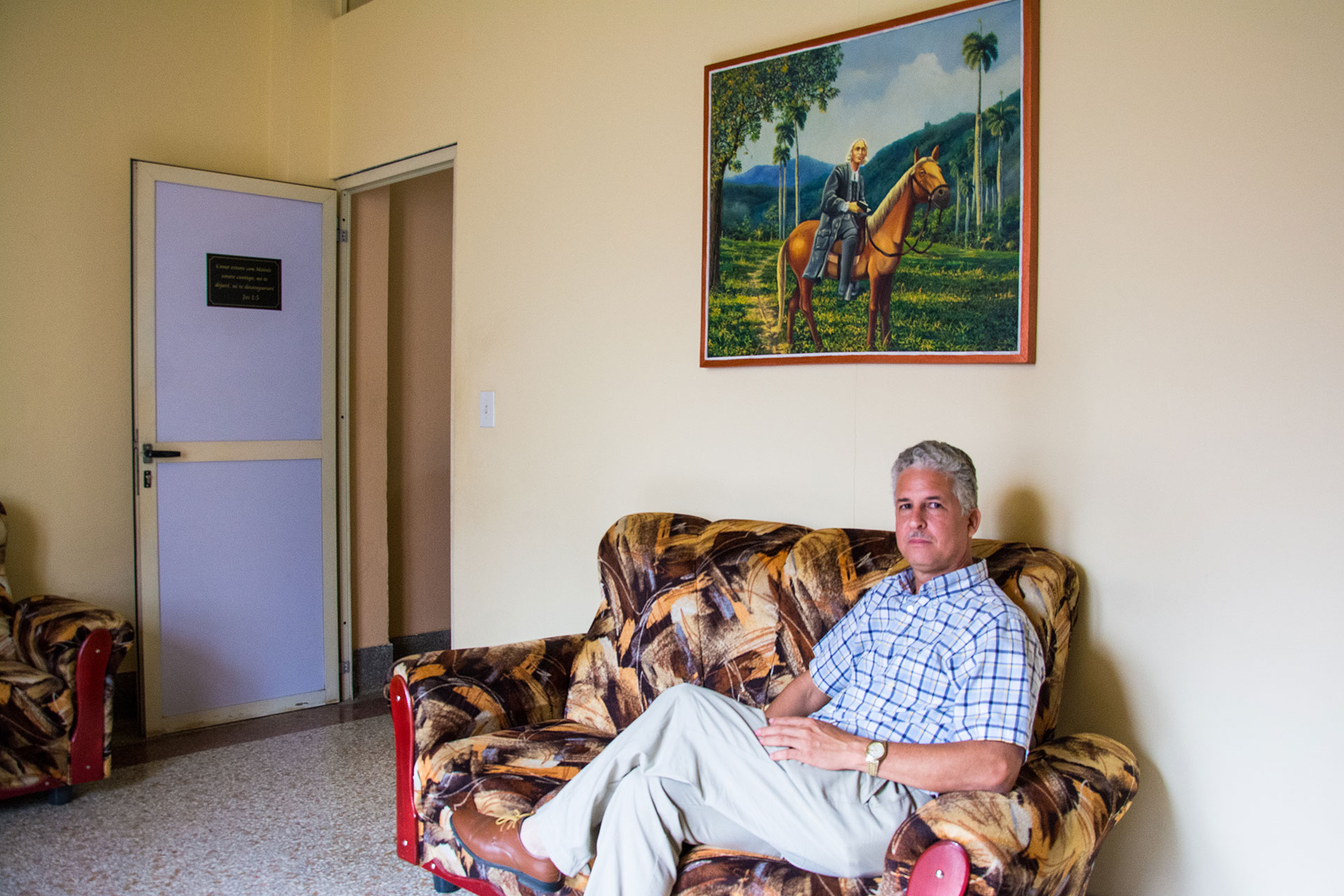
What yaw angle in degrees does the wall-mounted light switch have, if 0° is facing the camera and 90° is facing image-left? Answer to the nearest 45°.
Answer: approximately 45°

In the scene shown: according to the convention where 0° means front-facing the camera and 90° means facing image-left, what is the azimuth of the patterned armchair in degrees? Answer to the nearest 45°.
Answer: approximately 315°

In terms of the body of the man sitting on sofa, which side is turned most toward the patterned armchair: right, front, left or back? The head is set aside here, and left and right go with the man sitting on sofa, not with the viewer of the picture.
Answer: right

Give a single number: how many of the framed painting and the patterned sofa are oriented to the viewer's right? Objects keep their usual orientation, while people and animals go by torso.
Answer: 0

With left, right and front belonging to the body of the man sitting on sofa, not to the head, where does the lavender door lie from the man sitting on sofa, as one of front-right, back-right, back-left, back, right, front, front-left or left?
right

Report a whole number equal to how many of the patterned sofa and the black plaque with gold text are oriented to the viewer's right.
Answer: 0

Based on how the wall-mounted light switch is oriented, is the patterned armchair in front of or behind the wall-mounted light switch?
in front

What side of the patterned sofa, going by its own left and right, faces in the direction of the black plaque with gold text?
right

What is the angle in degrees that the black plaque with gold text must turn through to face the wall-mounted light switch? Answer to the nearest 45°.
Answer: approximately 45° to its left

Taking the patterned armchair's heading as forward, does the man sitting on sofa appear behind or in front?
in front
